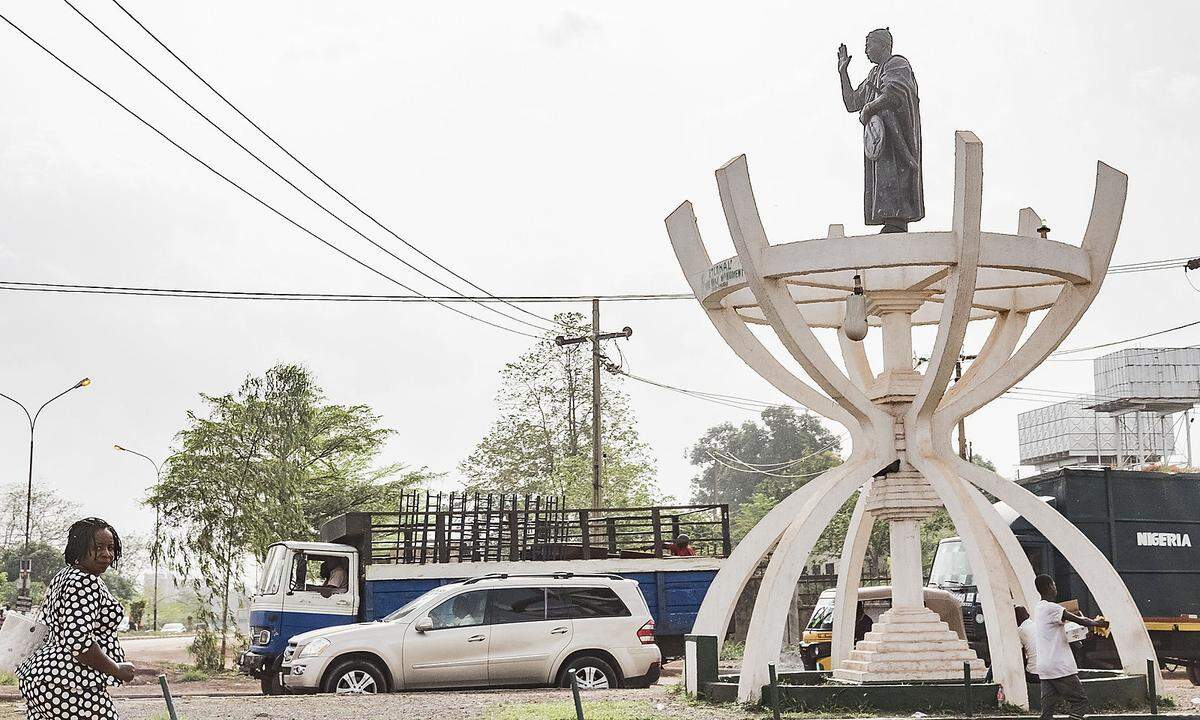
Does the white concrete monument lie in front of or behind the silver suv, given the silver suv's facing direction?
behind

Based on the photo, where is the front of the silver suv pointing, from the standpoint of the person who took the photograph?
facing to the left of the viewer

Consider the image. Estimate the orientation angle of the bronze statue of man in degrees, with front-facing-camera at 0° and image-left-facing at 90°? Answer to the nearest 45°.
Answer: approximately 45°

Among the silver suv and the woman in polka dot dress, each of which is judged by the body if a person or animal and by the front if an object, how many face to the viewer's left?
1

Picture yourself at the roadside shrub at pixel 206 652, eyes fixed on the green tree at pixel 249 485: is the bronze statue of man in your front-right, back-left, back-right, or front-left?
back-right

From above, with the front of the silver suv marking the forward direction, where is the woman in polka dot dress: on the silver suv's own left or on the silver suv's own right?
on the silver suv's own left

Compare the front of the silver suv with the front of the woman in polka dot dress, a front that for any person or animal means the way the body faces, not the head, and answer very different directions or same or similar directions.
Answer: very different directions

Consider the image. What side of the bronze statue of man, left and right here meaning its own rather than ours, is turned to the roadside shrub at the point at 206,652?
front

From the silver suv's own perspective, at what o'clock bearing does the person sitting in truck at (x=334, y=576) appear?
The person sitting in truck is roughly at 2 o'clock from the silver suv.

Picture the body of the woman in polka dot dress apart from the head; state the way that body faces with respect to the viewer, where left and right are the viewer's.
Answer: facing to the right of the viewer

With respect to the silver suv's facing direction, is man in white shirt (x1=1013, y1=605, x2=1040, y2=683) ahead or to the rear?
to the rear
